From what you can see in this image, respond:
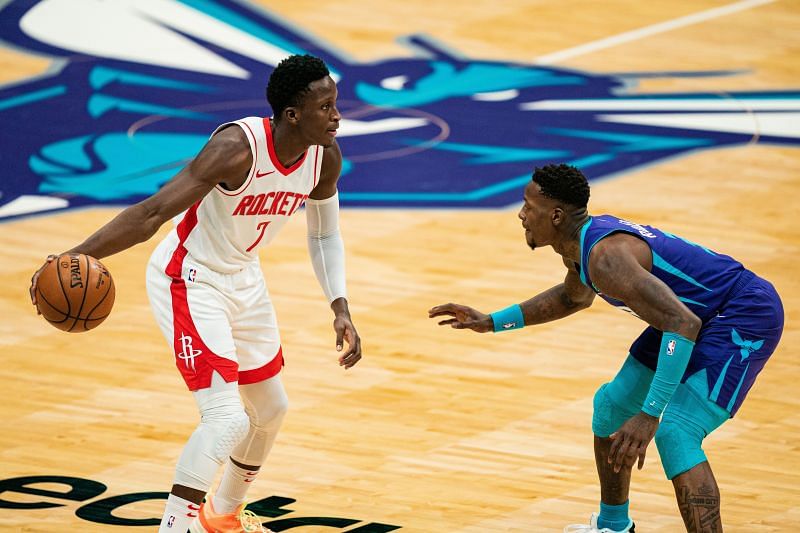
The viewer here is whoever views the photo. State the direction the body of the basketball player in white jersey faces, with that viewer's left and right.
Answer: facing the viewer and to the right of the viewer
